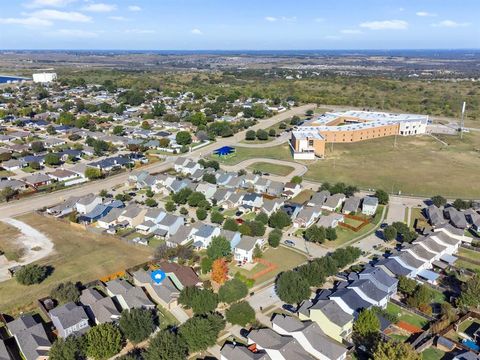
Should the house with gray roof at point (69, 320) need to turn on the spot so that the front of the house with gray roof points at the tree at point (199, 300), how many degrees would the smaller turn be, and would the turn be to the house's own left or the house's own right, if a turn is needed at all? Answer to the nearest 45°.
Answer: approximately 45° to the house's own left

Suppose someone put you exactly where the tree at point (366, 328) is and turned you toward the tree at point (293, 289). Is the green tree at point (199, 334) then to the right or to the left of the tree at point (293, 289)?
left

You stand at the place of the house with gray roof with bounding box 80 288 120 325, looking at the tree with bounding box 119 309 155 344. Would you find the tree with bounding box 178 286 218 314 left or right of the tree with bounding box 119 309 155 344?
left

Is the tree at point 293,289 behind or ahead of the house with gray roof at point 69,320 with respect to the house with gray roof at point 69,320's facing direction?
ahead
